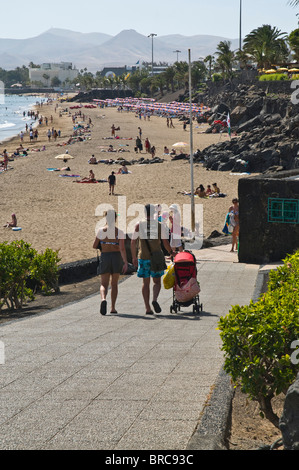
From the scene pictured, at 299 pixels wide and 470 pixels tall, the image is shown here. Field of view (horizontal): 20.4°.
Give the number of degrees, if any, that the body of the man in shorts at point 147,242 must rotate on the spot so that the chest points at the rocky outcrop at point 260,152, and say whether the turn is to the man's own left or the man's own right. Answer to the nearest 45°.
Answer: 0° — they already face it

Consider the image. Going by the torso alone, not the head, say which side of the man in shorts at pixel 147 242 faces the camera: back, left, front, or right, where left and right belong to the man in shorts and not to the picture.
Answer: back

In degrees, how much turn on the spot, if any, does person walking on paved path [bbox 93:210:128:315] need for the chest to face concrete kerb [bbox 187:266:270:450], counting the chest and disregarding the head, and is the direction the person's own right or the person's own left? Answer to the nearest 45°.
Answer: approximately 180°
